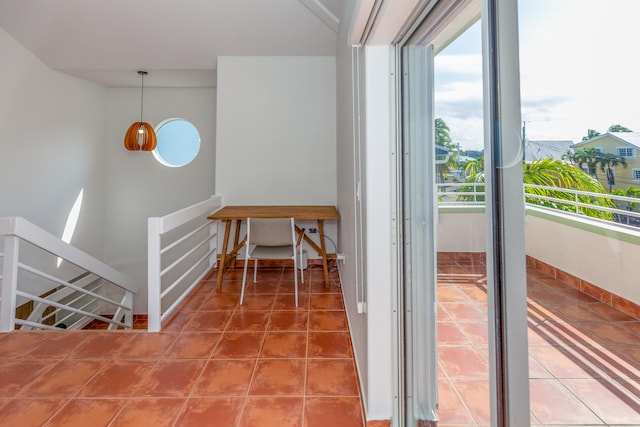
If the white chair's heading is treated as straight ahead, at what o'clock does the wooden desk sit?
The wooden desk is roughly at 12 o'clock from the white chair.

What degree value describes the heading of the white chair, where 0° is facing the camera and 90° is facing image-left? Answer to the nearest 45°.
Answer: approximately 180°

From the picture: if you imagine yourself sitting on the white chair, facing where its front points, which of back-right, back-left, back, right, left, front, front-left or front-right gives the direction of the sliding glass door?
back

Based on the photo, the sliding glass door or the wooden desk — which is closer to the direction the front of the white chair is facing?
the wooden desk
